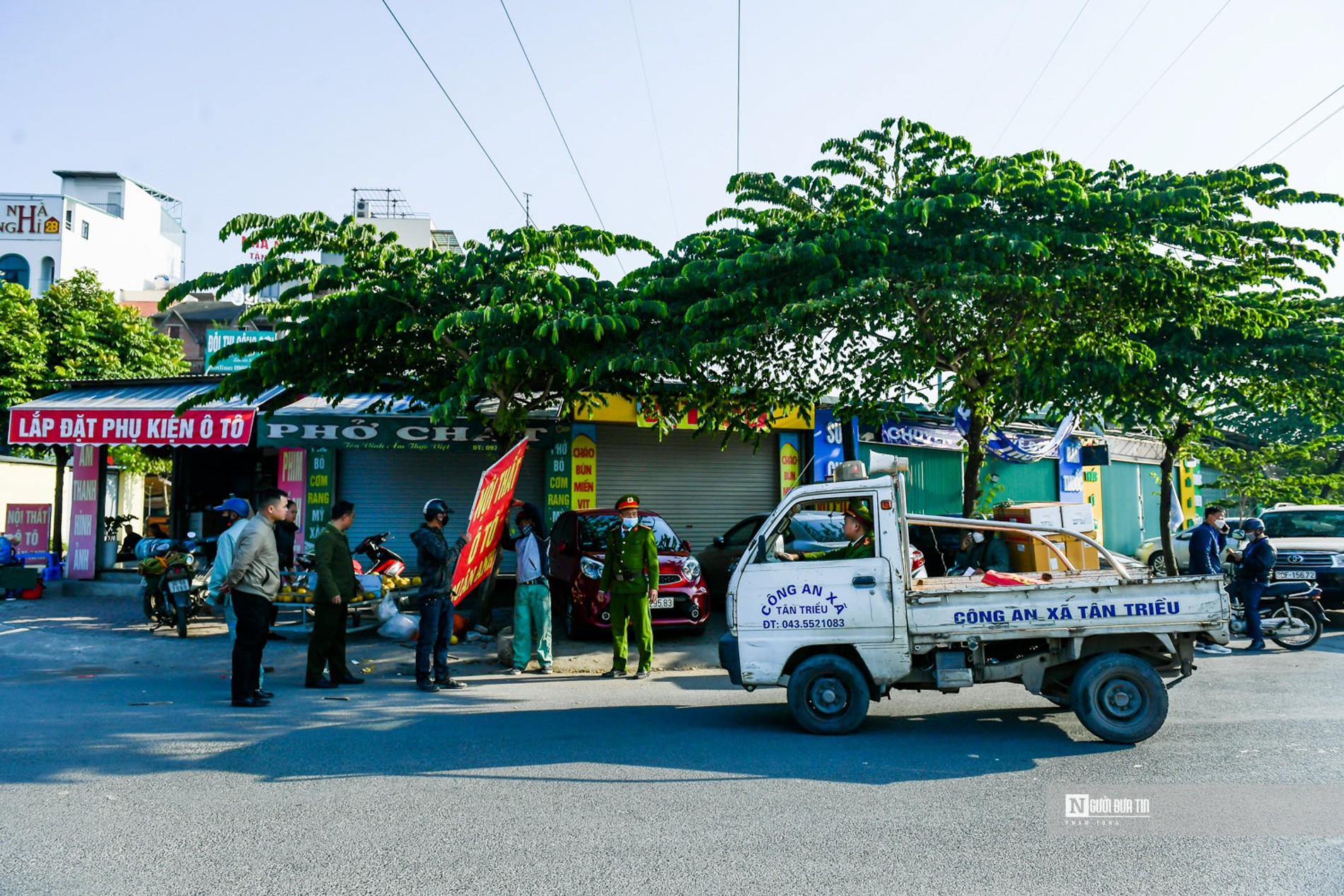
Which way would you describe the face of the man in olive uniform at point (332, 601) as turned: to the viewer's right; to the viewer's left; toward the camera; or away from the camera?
to the viewer's right

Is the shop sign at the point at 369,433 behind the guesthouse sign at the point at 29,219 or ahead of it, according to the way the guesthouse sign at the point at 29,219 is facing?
ahead

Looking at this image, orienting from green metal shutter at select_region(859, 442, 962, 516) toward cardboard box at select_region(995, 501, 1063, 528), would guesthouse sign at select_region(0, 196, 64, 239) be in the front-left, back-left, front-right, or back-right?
back-right

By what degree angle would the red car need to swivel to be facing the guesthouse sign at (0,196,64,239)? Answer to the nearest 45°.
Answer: approximately 180°

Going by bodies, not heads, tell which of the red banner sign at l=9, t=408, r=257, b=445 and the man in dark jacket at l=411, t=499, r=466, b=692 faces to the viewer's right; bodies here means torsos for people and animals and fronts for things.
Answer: the man in dark jacket

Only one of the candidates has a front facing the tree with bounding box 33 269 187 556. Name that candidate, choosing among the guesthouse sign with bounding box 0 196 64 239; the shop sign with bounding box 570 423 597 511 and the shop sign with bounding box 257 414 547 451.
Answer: the guesthouse sign with bounding box 0 196 64 239

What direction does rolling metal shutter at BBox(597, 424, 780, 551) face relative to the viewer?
toward the camera

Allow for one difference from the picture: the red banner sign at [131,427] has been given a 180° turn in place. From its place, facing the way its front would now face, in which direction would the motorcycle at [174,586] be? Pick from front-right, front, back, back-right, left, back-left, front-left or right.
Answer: back

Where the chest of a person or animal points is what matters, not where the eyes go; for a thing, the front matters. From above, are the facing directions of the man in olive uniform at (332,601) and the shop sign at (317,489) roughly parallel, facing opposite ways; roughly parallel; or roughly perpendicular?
roughly perpendicular

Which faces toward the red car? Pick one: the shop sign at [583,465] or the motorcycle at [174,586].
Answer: the shop sign

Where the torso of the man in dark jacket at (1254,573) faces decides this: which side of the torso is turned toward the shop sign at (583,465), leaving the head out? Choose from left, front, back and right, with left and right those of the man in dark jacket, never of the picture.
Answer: front

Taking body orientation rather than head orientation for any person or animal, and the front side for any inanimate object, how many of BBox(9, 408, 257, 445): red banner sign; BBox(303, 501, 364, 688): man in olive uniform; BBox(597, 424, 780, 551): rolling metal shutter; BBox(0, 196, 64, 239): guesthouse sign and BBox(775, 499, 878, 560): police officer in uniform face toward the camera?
3

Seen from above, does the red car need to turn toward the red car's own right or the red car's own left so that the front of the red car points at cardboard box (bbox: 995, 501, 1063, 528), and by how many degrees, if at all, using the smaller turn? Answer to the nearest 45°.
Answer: approximately 45° to the red car's own left

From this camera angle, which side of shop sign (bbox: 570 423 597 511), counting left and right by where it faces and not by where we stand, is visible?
front

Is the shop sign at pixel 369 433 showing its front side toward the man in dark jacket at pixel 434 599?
yes

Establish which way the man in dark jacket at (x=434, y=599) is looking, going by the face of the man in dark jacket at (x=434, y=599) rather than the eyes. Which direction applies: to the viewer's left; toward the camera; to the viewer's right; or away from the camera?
to the viewer's right
